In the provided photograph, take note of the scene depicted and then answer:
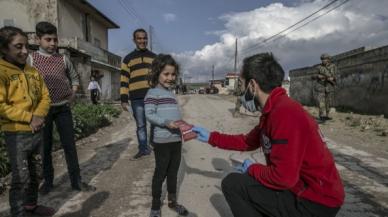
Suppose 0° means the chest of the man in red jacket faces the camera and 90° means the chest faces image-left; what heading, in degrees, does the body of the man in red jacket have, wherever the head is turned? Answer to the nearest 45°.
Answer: approximately 90°

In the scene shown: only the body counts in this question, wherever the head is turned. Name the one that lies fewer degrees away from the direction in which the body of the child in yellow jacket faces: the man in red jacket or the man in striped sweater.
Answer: the man in red jacket

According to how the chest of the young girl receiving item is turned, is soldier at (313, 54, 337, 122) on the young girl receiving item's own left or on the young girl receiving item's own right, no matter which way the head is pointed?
on the young girl receiving item's own left

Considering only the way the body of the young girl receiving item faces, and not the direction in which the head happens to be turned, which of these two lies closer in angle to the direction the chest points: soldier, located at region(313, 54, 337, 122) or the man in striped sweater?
the soldier

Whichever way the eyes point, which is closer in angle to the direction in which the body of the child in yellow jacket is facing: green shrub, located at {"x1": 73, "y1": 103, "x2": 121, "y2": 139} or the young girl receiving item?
the young girl receiving item

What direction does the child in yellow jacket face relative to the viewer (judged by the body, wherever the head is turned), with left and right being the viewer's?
facing the viewer and to the right of the viewer

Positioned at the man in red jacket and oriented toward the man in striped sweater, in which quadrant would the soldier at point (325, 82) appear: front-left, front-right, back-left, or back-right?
front-right

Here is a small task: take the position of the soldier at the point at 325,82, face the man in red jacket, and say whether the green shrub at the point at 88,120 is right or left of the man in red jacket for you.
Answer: right

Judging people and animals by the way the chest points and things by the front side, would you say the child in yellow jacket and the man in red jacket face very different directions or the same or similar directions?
very different directions

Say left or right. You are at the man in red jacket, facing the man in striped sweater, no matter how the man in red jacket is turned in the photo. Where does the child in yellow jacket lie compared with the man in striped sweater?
left

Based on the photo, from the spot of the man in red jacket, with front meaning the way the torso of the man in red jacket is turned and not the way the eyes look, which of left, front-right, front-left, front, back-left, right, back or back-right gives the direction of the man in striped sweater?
front-right
